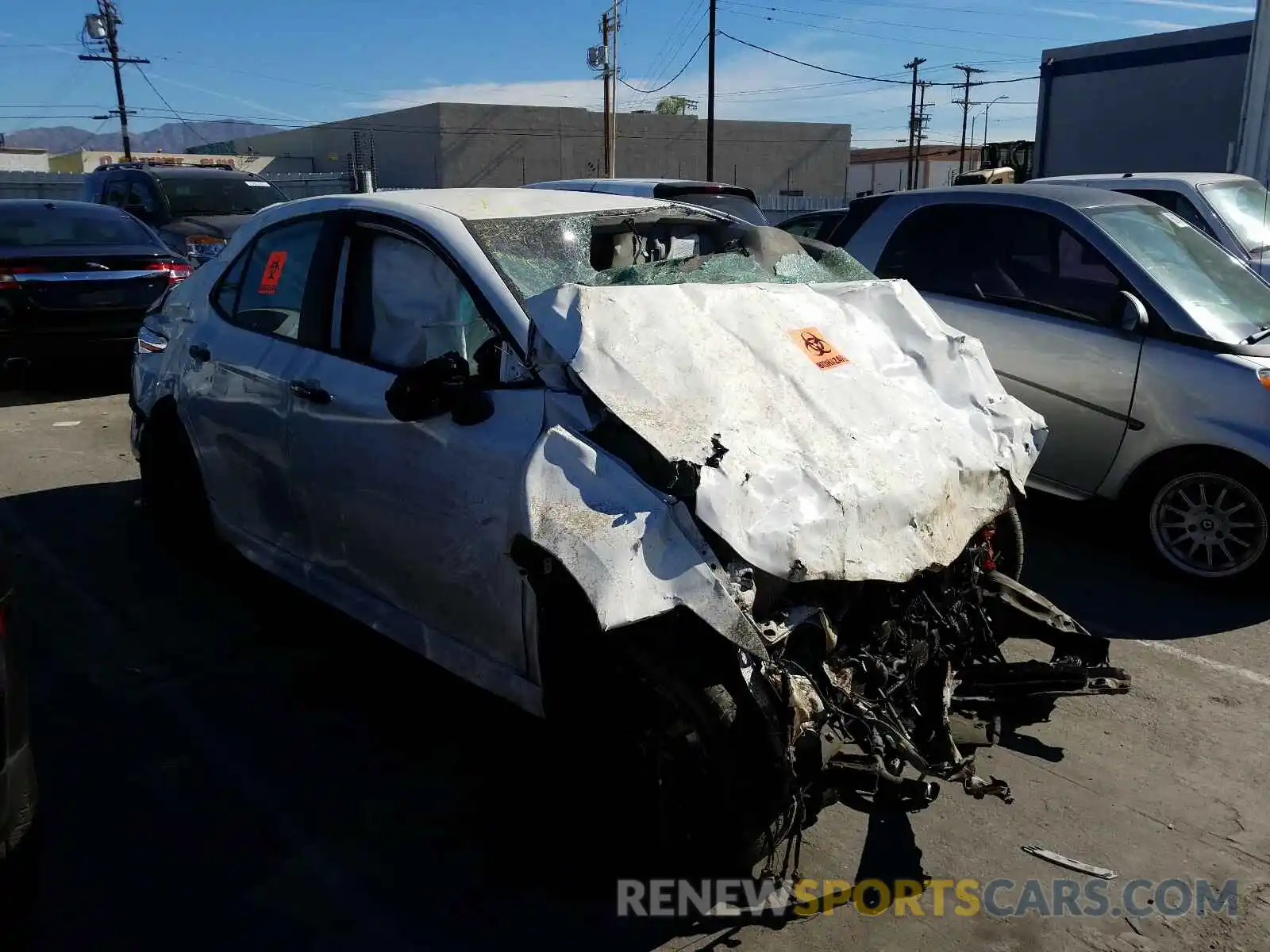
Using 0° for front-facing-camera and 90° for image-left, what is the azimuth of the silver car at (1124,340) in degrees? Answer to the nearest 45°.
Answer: approximately 315°

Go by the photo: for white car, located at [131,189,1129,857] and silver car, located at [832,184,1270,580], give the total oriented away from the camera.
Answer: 0

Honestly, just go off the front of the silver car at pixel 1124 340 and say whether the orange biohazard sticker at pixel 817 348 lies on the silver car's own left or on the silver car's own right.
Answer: on the silver car's own right

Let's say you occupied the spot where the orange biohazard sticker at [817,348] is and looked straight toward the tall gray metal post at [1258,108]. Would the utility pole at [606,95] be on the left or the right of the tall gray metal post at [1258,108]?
left

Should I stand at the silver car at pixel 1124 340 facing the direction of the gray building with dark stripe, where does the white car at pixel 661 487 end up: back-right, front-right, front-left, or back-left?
back-left

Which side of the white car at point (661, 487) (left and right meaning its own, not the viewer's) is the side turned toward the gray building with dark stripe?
left

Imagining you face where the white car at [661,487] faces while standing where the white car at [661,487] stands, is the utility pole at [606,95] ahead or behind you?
behind

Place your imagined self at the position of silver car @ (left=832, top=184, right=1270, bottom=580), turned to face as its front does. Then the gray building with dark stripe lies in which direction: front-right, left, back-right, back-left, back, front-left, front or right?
back-left

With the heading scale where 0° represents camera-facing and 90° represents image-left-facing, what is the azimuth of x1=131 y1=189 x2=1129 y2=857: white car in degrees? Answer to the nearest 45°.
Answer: approximately 315°

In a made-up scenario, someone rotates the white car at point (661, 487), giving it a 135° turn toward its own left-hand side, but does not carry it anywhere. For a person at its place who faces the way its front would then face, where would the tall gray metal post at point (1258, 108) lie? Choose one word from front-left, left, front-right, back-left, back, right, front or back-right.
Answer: front-right

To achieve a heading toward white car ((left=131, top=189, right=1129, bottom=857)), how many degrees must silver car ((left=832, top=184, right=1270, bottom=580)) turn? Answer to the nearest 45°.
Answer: approximately 90° to its right
